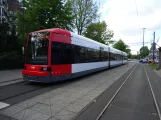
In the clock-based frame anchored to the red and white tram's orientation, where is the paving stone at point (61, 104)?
The paving stone is roughly at 10 o'clock from the red and white tram.

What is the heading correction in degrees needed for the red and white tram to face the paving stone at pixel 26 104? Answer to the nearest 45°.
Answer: approximately 45° to its left

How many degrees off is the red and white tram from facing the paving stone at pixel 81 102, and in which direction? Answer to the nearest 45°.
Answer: approximately 90° to its left

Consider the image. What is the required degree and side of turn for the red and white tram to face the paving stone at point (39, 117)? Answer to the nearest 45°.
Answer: approximately 45° to its left

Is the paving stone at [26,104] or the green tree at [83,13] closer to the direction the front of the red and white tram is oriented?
the paving stone

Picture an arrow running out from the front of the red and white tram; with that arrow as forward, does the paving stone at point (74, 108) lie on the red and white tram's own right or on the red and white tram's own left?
on the red and white tram's own left

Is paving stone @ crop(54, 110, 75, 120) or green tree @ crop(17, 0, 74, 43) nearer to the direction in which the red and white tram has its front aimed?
the paving stone

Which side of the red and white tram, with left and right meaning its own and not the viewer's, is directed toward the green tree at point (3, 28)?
right

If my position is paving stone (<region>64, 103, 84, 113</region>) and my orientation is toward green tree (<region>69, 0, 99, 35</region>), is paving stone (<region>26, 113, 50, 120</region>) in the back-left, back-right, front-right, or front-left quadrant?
back-left

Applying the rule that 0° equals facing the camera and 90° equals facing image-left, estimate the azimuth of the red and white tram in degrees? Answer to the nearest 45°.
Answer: approximately 45°

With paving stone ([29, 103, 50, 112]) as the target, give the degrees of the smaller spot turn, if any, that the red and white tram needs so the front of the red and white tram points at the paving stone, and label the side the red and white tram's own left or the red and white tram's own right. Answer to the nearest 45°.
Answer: approximately 45° to the red and white tram's own left
